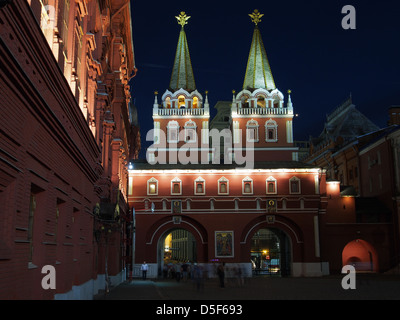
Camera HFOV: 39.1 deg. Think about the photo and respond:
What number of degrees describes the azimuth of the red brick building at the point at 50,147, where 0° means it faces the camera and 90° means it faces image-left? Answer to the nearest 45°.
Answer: approximately 270°
